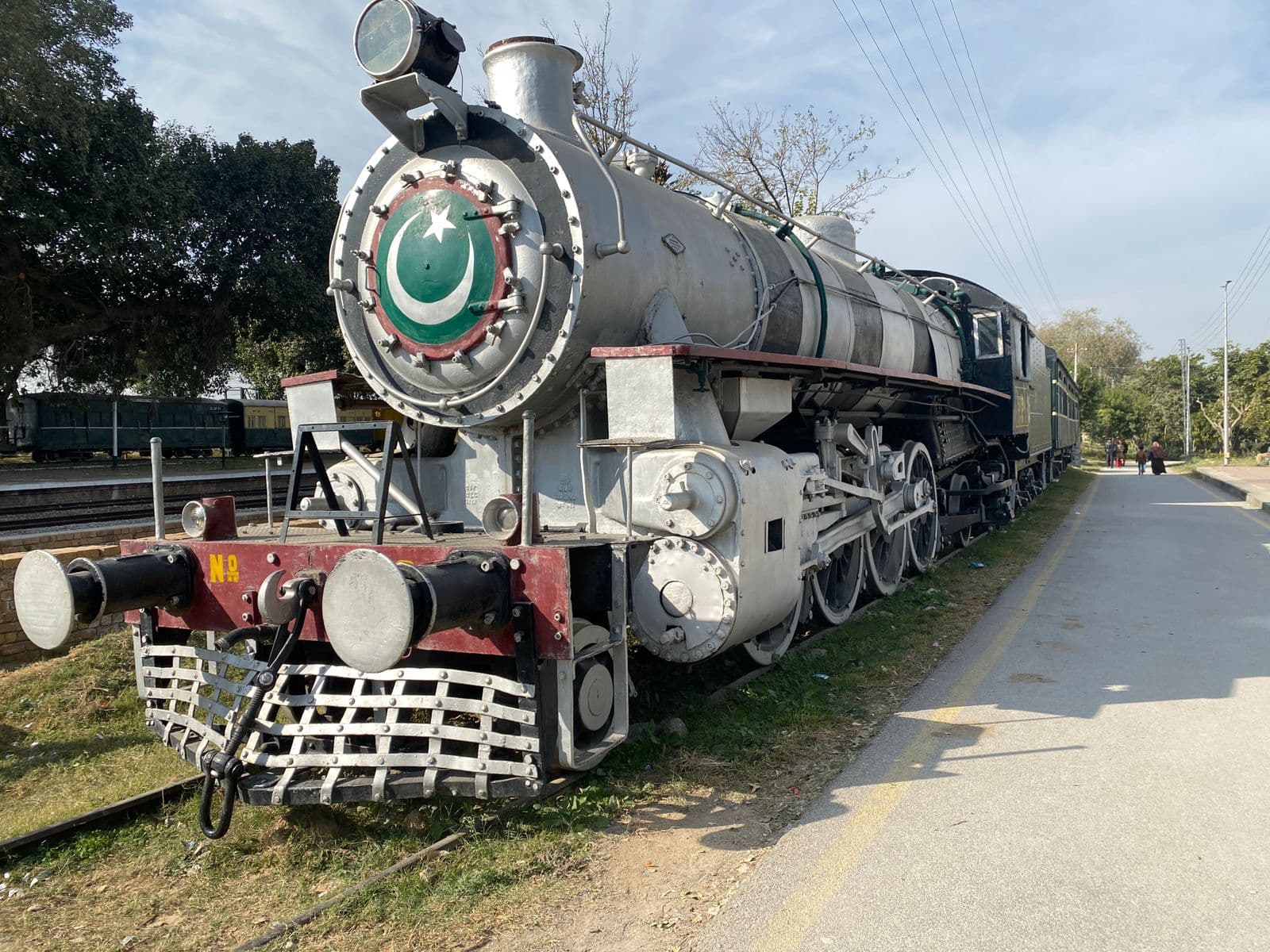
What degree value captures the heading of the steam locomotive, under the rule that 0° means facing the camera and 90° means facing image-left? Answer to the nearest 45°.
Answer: approximately 45°

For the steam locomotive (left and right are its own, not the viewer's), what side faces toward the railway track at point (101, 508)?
right

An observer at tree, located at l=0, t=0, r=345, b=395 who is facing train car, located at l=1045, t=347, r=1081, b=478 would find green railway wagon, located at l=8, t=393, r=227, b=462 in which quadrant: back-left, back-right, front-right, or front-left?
back-left

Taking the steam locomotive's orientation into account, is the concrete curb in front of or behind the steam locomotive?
behind

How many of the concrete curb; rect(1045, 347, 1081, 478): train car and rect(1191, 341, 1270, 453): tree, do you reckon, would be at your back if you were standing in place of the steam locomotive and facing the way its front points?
3

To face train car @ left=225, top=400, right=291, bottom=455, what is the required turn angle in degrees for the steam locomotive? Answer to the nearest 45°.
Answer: approximately 135° to its right

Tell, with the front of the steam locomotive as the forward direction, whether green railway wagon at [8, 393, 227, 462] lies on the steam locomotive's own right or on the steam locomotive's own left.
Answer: on the steam locomotive's own right

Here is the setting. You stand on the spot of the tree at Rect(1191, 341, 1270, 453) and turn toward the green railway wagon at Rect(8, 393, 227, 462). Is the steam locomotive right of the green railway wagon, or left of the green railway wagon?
left

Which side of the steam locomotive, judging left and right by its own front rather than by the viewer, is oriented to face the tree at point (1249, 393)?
back

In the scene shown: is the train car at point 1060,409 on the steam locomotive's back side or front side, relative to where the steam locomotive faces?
on the back side
